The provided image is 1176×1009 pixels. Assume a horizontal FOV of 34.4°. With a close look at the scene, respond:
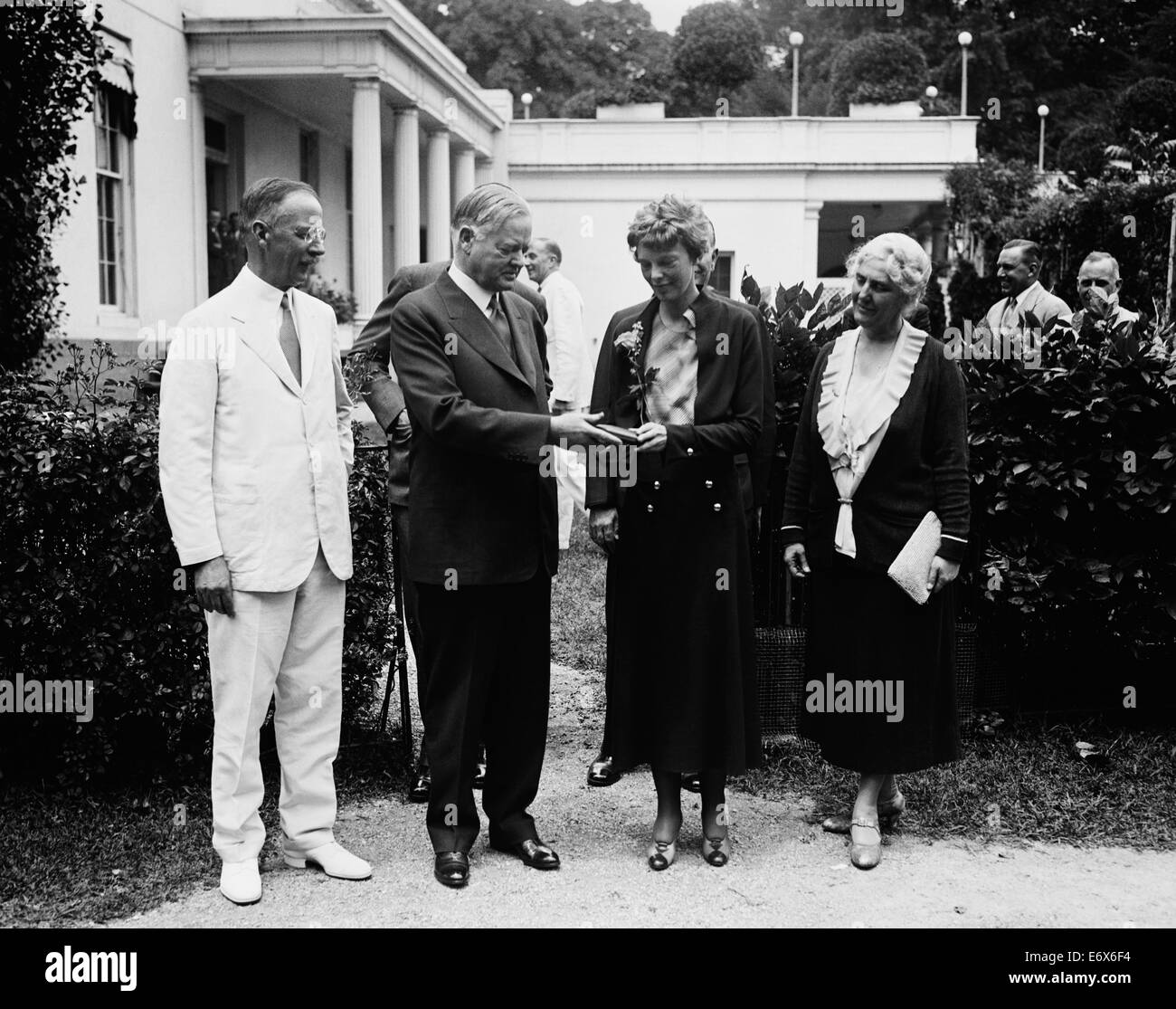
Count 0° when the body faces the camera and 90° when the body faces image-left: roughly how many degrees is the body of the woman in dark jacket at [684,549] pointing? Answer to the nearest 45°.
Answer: approximately 0°

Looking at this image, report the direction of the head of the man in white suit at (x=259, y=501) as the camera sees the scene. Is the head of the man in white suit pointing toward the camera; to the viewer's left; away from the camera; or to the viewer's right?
to the viewer's right

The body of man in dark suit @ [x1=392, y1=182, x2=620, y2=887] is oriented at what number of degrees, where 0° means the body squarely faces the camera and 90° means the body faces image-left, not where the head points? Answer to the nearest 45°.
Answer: approximately 315°

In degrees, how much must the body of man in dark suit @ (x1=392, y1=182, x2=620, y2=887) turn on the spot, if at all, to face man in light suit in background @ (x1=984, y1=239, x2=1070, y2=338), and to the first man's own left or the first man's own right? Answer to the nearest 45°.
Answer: approximately 90° to the first man's own left

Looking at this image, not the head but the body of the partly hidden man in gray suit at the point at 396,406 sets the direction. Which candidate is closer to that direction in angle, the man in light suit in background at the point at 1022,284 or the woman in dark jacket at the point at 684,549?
the woman in dark jacket

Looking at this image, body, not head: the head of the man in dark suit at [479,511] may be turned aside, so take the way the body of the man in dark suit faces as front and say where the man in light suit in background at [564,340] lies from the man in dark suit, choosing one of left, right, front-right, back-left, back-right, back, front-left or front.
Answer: back-left
